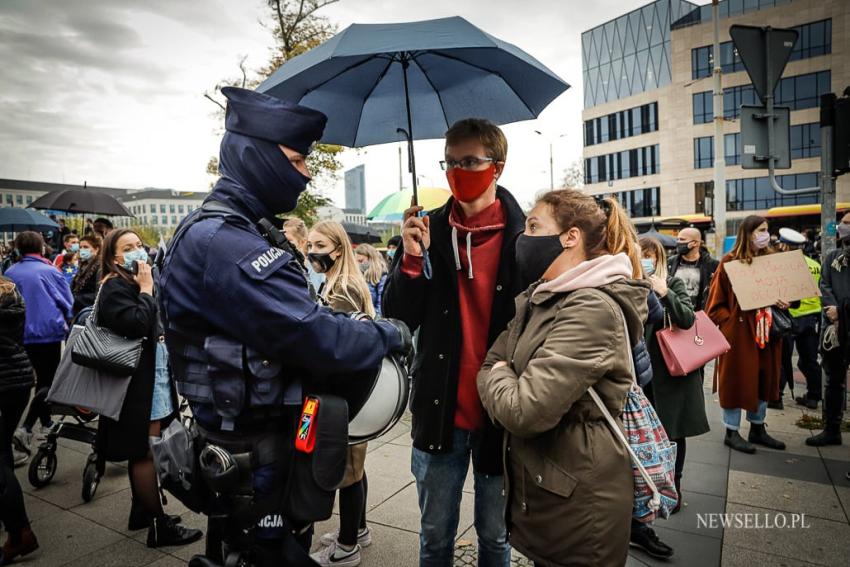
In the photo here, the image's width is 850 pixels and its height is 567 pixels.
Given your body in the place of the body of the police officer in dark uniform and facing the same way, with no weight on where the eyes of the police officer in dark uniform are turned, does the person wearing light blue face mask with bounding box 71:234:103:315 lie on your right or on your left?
on your left

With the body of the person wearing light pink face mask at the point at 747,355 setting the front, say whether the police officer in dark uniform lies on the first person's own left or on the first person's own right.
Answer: on the first person's own right

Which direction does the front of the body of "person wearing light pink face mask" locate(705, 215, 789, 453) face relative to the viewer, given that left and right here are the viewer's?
facing the viewer and to the right of the viewer

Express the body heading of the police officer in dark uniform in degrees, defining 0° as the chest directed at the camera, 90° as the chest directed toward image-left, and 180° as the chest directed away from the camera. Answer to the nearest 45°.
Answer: approximately 270°

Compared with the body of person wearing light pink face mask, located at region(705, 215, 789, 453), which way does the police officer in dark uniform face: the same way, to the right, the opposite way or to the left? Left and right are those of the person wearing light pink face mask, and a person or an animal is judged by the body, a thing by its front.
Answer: to the left

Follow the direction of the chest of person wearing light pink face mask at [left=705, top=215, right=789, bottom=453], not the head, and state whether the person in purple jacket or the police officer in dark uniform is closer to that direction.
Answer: the police officer in dark uniform

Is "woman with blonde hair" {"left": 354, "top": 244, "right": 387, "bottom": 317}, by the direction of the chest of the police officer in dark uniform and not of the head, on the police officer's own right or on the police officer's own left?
on the police officer's own left

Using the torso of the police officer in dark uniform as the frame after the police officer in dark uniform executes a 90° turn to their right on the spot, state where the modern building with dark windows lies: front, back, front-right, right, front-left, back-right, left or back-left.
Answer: back-left

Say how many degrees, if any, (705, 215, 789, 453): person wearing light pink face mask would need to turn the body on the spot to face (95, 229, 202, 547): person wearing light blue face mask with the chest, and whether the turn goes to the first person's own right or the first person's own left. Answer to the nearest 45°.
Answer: approximately 90° to the first person's own right

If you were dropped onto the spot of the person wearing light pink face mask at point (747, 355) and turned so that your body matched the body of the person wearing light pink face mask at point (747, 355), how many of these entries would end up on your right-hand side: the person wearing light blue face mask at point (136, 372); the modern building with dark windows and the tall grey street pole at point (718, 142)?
1

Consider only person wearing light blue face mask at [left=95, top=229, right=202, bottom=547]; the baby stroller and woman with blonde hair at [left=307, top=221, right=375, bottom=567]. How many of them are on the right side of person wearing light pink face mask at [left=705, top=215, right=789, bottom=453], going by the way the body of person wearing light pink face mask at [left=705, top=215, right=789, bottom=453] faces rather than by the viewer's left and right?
3

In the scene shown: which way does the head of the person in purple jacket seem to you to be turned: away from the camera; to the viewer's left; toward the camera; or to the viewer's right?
away from the camera

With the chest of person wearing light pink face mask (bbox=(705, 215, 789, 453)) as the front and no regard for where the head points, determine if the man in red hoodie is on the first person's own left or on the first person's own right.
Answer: on the first person's own right
